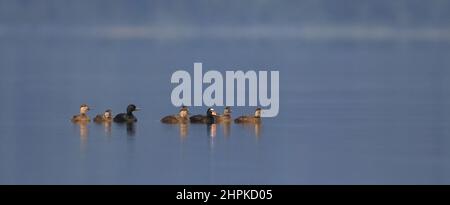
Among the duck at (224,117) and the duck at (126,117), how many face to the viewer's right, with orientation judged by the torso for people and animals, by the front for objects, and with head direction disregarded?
2

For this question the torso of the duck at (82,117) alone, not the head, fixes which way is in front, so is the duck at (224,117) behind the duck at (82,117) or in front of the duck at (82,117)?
in front

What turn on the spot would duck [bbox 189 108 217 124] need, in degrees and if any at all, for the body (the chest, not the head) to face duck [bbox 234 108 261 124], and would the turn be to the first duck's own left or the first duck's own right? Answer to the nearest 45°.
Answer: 0° — it already faces it

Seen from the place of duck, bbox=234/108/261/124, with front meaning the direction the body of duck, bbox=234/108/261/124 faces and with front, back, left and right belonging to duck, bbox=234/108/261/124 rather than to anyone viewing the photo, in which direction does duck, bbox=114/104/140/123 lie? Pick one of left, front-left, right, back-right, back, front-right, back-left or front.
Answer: back

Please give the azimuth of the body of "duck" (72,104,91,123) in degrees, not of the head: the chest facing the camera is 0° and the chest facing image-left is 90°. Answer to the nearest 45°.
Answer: approximately 315°

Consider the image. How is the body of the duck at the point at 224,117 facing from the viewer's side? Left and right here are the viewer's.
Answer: facing to the right of the viewer

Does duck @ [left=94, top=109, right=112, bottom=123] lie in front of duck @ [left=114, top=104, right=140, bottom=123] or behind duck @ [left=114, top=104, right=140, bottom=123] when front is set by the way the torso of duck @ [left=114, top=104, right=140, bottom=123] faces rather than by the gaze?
behind

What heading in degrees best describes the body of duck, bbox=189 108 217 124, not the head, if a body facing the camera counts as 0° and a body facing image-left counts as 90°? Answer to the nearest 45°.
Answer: approximately 270°

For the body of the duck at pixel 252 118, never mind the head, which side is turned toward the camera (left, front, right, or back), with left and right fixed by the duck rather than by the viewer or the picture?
right

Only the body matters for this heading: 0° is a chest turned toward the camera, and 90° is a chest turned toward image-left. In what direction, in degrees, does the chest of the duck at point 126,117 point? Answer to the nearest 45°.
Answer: approximately 270°

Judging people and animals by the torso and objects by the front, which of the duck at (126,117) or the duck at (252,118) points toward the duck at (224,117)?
the duck at (126,117)

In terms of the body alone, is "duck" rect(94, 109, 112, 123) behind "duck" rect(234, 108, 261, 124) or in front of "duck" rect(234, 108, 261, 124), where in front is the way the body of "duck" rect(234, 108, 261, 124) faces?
behind

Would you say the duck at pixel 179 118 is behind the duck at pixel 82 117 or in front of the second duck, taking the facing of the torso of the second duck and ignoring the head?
in front
